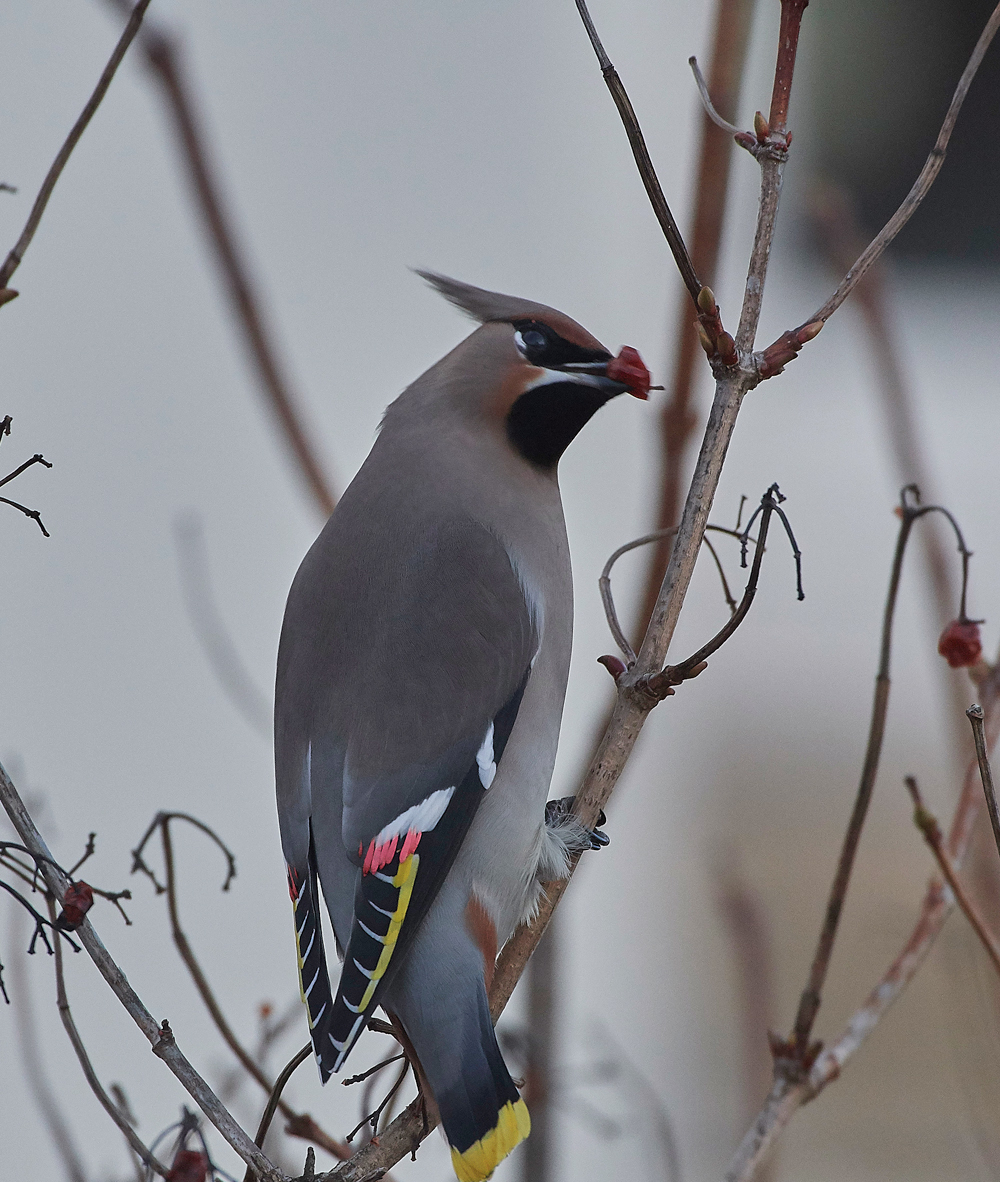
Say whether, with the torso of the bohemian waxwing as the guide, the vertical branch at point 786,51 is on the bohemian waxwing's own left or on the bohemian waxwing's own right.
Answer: on the bohemian waxwing's own right

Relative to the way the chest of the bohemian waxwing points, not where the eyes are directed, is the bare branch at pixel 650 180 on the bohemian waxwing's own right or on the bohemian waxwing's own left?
on the bohemian waxwing's own right

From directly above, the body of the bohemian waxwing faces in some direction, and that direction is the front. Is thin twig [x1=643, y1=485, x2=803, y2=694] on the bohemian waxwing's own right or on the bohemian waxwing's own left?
on the bohemian waxwing's own right

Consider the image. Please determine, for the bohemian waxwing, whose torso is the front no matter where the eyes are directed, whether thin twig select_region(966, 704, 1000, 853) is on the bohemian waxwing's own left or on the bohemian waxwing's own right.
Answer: on the bohemian waxwing's own right

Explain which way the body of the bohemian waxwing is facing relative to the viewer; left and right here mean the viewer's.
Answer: facing away from the viewer and to the right of the viewer

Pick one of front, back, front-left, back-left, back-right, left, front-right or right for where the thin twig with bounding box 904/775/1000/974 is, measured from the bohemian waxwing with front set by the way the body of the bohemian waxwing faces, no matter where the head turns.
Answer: right
